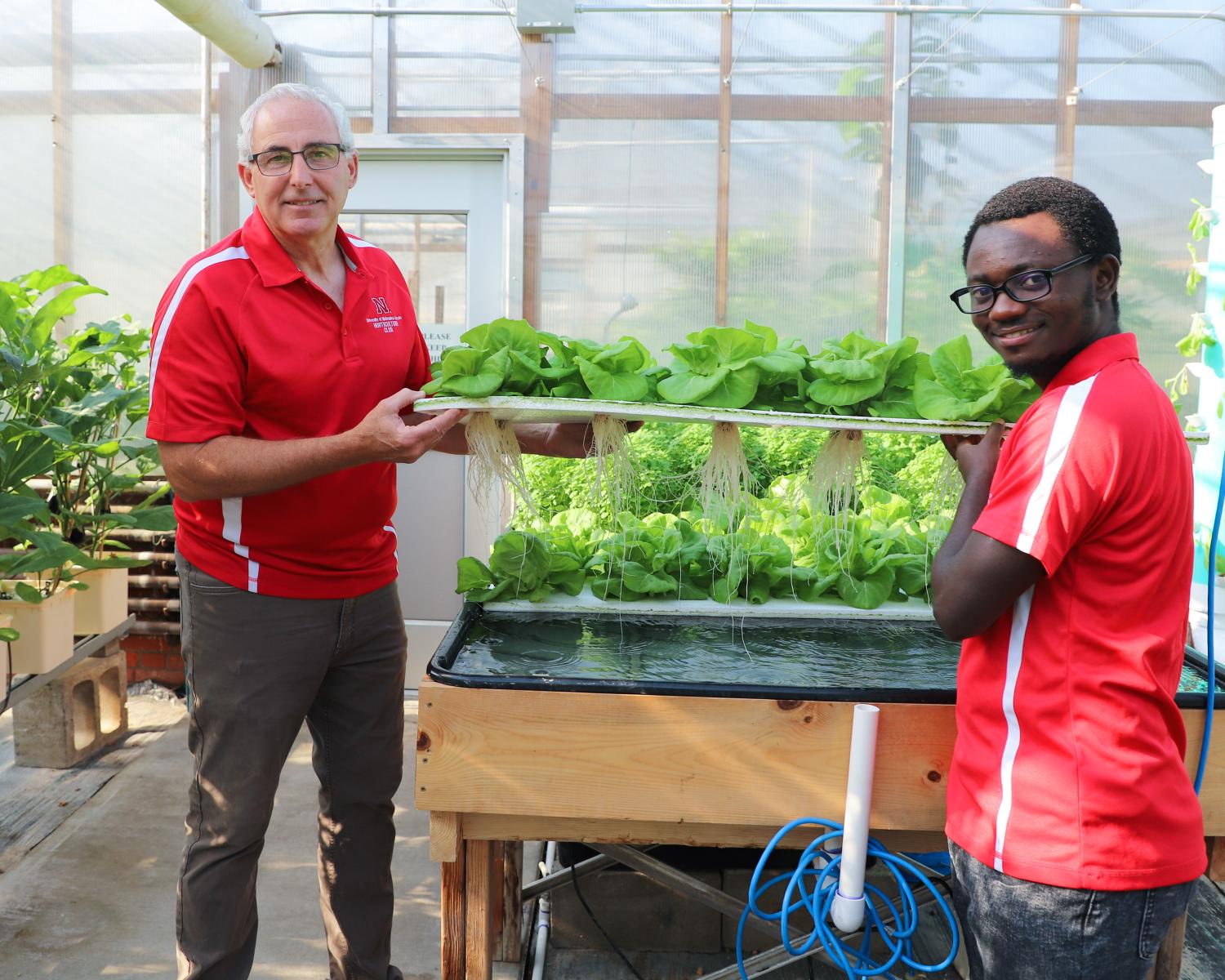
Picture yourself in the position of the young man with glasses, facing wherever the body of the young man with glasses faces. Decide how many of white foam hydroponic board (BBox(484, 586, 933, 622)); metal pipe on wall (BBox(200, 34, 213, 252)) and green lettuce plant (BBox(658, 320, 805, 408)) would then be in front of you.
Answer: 3

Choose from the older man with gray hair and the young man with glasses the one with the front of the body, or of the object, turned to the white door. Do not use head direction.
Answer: the young man with glasses

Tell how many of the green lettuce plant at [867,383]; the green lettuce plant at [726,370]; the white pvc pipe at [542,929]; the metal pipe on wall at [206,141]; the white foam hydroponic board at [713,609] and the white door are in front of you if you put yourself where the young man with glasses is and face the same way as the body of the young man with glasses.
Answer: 6

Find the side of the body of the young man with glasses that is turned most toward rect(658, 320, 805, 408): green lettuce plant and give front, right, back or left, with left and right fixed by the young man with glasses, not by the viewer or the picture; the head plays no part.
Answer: front

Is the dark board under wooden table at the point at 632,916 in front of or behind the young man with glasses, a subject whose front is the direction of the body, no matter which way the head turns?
in front

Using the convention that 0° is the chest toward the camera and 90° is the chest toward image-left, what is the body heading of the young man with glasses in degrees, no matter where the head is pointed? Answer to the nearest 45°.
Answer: approximately 135°

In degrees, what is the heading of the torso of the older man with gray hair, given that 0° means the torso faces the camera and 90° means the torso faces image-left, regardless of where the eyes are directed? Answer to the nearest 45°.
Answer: approximately 315°

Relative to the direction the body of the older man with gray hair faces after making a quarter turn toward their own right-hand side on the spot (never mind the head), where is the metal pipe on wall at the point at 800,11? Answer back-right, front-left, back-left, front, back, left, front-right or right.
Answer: back
